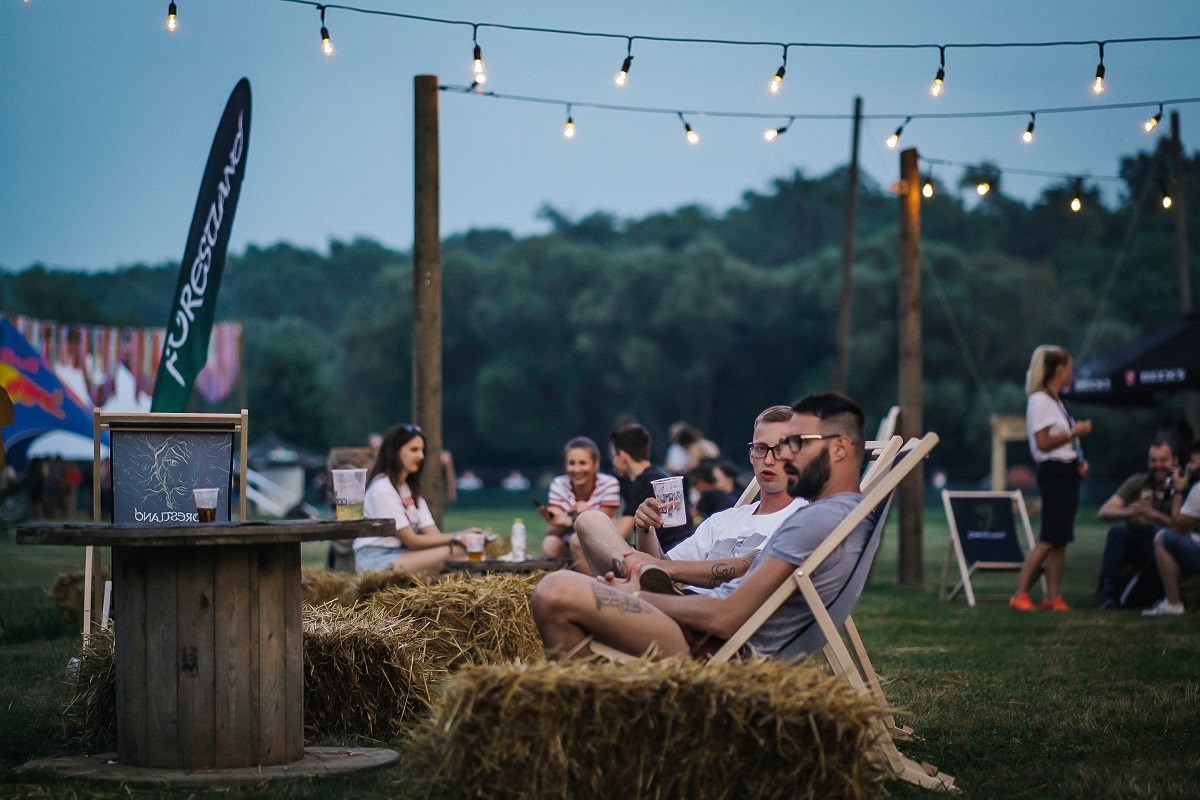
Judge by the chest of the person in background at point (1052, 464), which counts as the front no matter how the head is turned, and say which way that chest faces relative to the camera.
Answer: to the viewer's right

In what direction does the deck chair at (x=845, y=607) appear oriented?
to the viewer's left

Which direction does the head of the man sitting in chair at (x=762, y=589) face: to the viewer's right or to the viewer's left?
to the viewer's left

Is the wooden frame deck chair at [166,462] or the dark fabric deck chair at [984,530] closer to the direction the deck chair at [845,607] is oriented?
the wooden frame deck chair

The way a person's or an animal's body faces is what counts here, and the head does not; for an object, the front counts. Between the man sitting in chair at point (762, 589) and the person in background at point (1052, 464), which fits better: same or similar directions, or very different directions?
very different directions

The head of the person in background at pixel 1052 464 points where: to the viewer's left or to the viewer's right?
to the viewer's right

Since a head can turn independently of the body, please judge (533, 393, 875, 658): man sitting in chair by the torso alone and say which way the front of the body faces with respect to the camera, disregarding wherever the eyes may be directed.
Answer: to the viewer's left

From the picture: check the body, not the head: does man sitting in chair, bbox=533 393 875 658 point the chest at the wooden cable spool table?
yes

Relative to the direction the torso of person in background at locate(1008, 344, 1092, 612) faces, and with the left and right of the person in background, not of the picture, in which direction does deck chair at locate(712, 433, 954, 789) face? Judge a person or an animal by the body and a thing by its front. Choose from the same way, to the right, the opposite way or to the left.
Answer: the opposite way

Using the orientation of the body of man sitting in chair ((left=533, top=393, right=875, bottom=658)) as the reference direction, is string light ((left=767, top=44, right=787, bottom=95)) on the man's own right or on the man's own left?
on the man's own right
